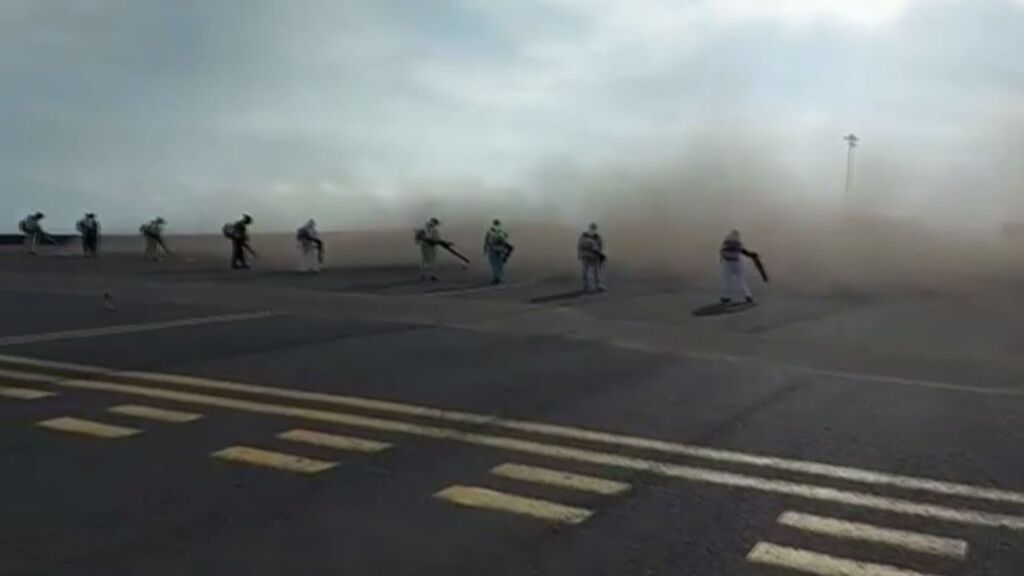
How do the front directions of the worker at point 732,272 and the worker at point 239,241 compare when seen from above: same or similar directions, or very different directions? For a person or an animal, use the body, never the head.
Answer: same or similar directions

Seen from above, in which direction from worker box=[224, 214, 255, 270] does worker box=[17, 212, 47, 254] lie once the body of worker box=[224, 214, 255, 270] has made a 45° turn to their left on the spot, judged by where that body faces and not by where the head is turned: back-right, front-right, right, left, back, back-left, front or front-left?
left

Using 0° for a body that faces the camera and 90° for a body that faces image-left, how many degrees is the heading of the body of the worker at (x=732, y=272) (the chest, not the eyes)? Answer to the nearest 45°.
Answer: approximately 225°

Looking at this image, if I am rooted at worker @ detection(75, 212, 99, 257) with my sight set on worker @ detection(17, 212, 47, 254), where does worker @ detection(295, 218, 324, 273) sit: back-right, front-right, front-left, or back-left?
back-left

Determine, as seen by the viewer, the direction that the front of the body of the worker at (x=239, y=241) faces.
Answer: to the viewer's right
